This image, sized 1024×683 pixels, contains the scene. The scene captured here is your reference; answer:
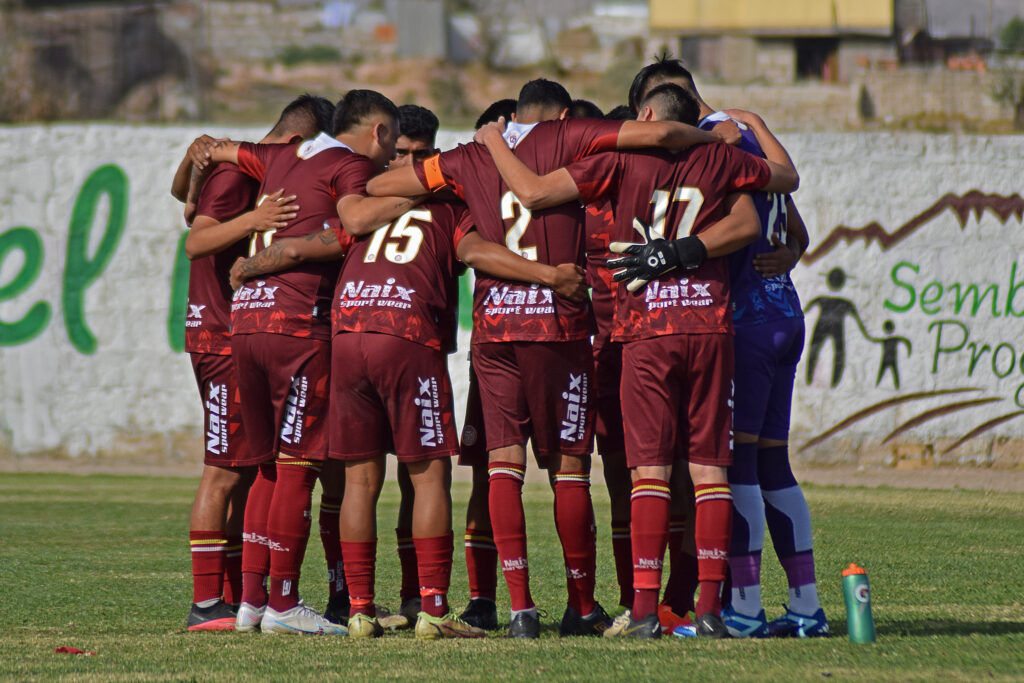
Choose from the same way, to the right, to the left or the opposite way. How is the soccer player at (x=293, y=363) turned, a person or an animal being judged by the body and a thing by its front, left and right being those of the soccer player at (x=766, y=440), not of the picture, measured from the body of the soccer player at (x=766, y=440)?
to the right

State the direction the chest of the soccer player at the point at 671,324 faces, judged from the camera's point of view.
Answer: away from the camera

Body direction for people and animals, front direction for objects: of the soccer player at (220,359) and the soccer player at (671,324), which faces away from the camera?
the soccer player at (671,324)

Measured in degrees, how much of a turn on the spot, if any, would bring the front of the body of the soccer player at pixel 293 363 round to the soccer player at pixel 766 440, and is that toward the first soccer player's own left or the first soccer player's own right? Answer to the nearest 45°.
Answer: approximately 45° to the first soccer player's own right

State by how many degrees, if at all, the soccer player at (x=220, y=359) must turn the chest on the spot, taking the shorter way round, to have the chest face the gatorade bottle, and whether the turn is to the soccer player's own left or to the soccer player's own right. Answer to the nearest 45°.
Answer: approximately 45° to the soccer player's own right

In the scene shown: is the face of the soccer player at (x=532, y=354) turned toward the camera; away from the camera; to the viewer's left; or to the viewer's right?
away from the camera

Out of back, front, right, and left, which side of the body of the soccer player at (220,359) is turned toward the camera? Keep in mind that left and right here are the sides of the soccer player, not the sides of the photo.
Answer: right
